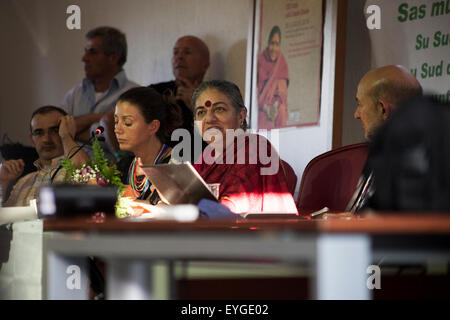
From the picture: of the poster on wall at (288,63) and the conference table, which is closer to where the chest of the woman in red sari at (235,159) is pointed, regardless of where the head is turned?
the conference table

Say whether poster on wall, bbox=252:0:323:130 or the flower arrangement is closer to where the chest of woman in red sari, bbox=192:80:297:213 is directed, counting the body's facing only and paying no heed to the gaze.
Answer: the flower arrangement

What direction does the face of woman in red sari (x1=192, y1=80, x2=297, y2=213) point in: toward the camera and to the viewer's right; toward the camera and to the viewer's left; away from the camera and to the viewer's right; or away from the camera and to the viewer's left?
toward the camera and to the viewer's left

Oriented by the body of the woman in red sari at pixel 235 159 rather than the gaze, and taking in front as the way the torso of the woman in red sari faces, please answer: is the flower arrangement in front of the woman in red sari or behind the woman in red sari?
in front

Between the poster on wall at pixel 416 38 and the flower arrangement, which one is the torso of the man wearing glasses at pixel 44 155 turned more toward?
the flower arrangement

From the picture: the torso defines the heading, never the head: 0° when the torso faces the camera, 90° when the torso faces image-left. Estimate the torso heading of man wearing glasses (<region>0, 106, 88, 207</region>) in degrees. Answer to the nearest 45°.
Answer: approximately 0°

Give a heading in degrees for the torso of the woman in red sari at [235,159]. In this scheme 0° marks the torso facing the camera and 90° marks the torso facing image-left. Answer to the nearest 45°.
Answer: approximately 45°

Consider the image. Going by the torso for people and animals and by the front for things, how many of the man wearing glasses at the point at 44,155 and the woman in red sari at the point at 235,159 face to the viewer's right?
0

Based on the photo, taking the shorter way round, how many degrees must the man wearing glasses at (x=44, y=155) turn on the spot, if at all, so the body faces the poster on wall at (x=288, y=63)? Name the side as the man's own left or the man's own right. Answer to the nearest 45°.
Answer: approximately 90° to the man's own left

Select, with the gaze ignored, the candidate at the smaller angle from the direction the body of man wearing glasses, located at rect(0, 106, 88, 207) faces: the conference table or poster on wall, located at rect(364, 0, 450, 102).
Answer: the conference table

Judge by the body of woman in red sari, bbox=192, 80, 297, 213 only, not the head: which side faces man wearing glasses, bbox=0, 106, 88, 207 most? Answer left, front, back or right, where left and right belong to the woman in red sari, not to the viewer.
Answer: right
